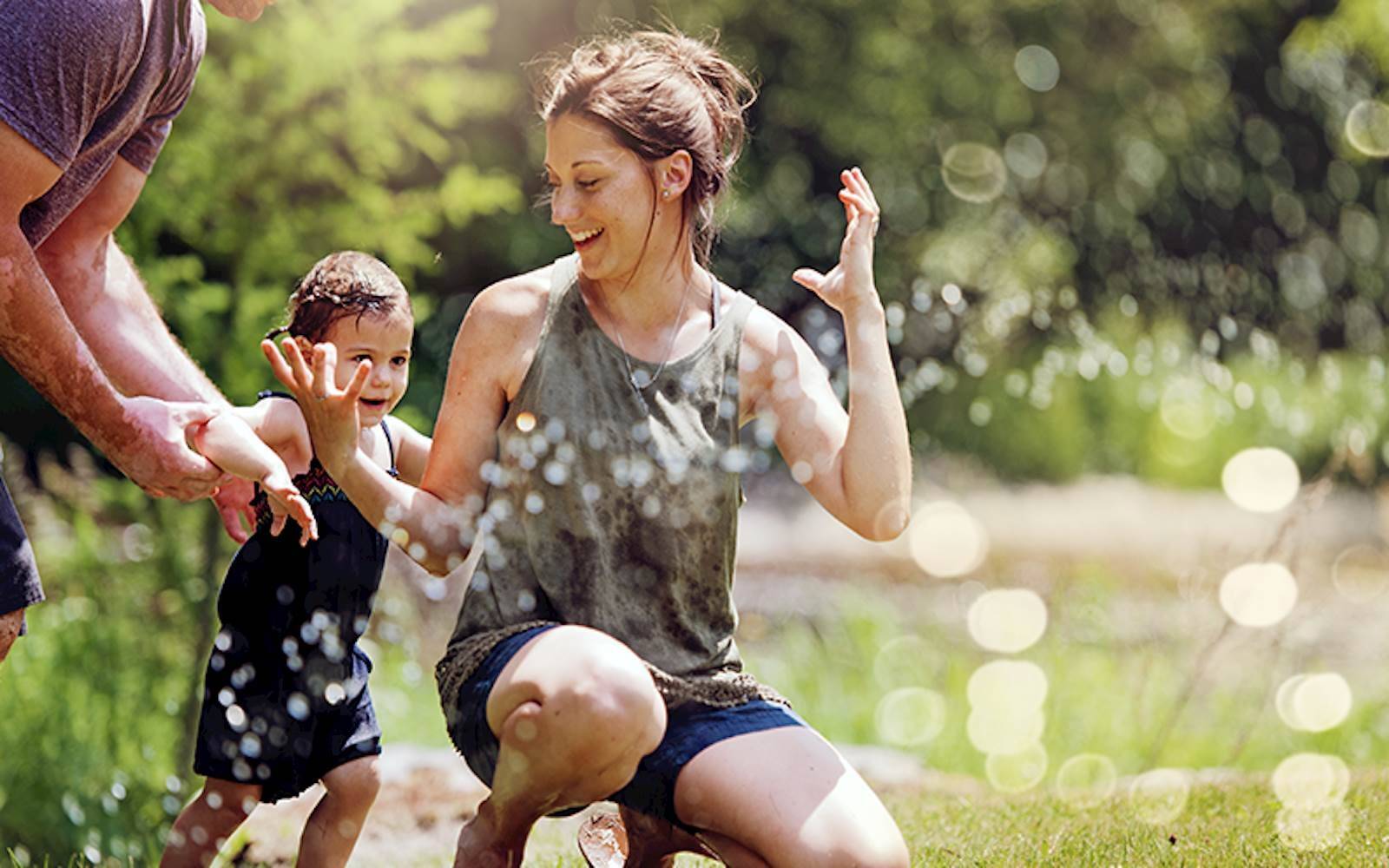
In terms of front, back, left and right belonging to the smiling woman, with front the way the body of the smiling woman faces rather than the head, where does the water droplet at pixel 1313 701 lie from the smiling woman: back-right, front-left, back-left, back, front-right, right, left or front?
back-left

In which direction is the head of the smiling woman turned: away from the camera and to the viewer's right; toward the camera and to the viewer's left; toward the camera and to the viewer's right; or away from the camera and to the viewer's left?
toward the camera and to the viewer's left

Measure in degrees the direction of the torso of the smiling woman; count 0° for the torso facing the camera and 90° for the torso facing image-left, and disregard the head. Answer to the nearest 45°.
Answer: approximately 0°

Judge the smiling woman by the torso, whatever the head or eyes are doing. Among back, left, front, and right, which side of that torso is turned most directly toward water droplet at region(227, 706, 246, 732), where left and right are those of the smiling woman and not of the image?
right
